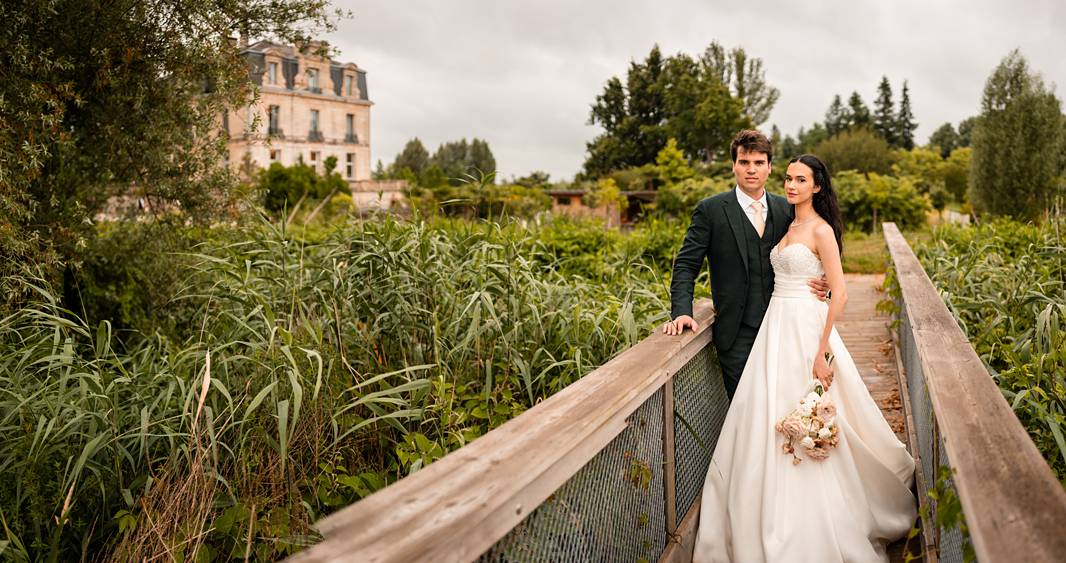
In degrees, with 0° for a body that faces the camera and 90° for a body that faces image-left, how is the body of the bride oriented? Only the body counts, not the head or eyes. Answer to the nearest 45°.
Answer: approximately 45°

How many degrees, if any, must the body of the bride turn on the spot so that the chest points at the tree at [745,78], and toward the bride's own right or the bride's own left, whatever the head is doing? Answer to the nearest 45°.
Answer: approximately 135° to the bride's own right

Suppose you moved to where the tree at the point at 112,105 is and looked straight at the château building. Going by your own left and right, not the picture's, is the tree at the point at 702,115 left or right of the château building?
right

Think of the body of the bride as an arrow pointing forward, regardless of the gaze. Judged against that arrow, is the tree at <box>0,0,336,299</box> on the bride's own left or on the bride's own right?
on the bride's own right

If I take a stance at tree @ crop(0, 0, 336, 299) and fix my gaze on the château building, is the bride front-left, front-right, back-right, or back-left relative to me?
back-right

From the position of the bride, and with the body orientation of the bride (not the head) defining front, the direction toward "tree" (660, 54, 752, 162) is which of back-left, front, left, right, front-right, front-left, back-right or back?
back-right
